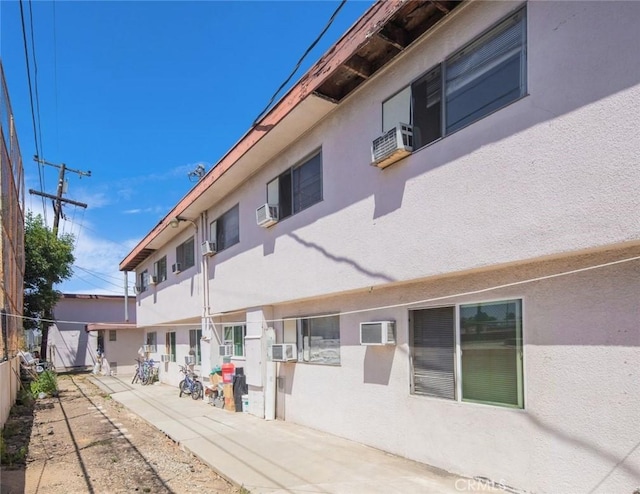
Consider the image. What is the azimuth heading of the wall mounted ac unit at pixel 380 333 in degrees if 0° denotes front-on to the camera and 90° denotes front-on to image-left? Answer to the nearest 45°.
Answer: approximately 45°

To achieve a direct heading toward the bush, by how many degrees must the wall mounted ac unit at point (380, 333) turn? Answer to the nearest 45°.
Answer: approximately 90° to its right

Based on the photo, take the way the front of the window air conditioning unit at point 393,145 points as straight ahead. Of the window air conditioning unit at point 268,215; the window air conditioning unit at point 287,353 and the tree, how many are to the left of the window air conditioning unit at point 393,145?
0

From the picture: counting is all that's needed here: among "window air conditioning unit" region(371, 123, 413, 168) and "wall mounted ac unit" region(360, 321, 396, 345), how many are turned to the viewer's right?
0

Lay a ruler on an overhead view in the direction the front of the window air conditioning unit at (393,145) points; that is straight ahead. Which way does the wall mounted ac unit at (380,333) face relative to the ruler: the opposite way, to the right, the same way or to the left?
the same way

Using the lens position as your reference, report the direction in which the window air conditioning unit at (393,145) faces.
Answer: facing the viewer and to the left of the viewer

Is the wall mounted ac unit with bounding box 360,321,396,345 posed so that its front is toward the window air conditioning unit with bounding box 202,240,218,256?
no

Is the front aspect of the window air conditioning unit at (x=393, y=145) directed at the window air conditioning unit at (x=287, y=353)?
no

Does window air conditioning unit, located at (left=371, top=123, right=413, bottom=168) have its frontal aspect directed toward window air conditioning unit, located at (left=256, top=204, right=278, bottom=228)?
no
